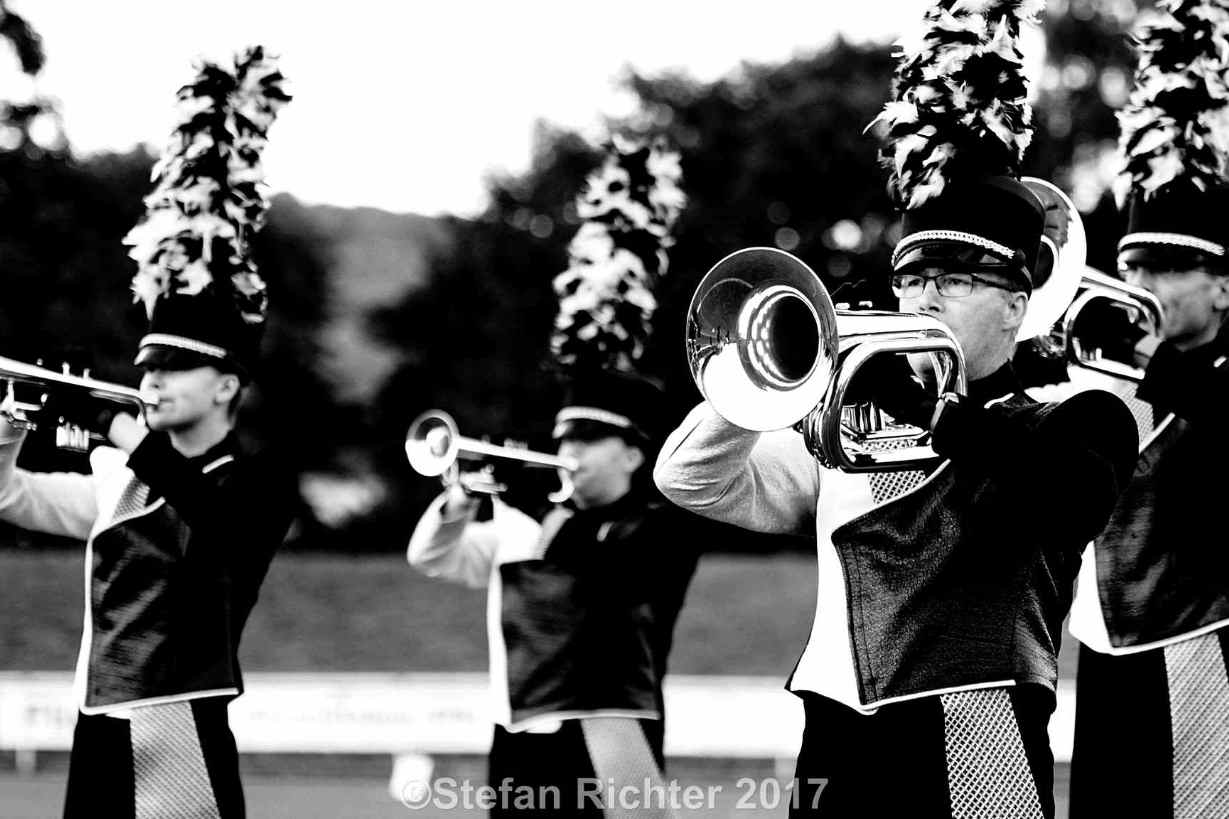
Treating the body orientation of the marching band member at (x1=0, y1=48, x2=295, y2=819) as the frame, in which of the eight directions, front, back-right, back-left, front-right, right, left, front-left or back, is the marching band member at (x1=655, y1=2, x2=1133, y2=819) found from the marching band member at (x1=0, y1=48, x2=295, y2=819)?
left

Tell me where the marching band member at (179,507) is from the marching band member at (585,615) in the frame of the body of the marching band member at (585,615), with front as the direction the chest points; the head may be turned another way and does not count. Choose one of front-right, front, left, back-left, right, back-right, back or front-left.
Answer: front

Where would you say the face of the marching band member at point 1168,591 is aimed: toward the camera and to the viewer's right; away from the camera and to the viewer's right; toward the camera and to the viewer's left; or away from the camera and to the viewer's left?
toward the camera and to the viewer's left

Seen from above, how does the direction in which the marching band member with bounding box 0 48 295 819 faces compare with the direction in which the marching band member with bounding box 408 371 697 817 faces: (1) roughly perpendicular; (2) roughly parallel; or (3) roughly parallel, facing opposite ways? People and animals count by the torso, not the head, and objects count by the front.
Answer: roughly parallel

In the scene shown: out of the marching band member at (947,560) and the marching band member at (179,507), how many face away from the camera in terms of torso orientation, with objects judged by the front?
0

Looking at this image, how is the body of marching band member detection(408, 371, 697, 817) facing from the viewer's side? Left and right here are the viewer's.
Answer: facing the viewer and to the left of the viewer

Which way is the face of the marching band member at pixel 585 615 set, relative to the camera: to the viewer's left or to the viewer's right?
to the viewer's left

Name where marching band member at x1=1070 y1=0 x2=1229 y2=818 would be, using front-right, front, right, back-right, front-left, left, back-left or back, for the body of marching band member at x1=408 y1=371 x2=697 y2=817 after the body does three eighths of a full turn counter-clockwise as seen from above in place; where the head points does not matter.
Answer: front-right

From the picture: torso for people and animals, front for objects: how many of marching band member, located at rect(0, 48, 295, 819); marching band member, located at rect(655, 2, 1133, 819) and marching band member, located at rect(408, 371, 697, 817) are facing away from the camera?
0

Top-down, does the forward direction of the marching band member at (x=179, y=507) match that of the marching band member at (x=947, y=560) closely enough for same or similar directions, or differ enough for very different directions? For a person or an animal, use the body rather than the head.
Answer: same or similar directions

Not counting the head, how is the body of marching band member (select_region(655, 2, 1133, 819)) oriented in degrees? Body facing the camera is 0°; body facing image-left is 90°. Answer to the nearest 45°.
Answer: approximately 45°

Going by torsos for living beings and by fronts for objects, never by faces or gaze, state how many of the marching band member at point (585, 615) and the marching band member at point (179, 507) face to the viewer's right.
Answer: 0

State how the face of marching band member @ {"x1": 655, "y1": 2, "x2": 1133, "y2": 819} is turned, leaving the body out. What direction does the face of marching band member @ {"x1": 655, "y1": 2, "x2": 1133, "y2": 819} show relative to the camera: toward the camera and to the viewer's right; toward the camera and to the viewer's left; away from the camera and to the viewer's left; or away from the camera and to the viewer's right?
toward the camera and to the viewer's left
